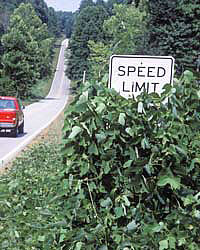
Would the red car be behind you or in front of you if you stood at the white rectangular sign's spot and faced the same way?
behind
